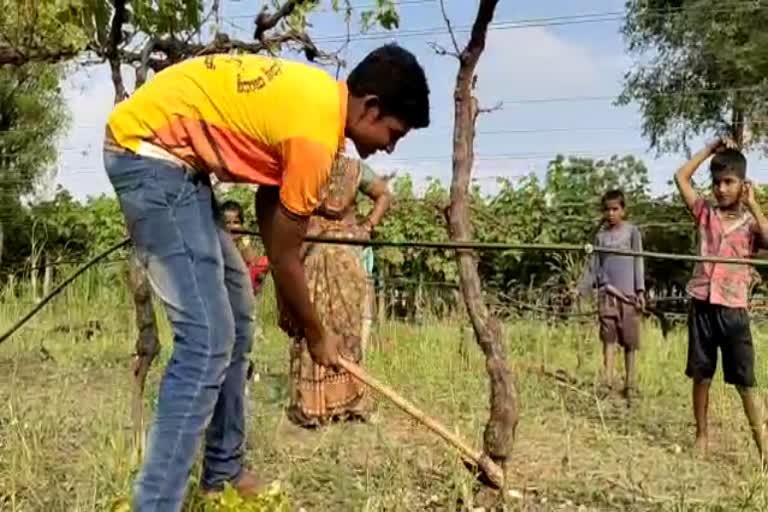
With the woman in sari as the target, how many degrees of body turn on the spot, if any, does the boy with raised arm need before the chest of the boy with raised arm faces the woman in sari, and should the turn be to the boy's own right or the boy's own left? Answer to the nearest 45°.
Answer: approximately 90° to the boy's own right

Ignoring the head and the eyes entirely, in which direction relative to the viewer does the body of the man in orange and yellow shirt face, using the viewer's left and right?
facing to the right of the viewer

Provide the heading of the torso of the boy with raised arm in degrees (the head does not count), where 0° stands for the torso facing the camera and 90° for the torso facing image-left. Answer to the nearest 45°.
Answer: approximately 0°

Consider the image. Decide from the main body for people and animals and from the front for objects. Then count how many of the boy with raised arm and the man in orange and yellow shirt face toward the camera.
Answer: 1

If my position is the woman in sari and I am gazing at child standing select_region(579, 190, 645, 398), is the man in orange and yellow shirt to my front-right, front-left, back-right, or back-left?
back-right

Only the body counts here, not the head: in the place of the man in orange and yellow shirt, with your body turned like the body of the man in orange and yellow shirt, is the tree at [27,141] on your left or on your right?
on your left

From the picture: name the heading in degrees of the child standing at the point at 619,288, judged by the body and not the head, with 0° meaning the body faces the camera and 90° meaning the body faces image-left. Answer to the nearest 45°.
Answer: approximately 45°

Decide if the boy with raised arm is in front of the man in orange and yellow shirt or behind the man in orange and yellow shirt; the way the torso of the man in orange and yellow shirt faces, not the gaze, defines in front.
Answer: in front

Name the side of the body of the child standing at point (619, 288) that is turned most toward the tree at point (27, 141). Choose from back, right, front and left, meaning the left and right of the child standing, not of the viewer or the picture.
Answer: right

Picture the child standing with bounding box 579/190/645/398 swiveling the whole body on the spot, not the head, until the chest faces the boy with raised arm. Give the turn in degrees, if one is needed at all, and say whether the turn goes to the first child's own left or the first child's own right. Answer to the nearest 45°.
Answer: approximately 45° to the first child's own left
